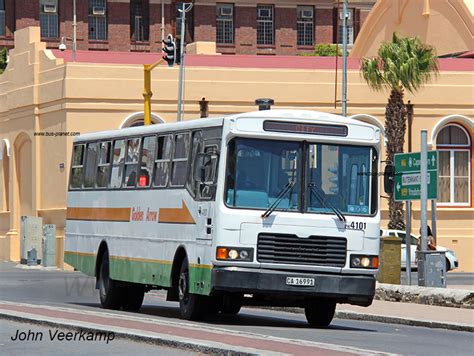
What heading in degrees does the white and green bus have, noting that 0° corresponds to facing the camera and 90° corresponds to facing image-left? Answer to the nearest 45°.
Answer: approximately 315°

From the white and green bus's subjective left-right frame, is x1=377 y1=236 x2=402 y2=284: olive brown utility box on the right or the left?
on its left
